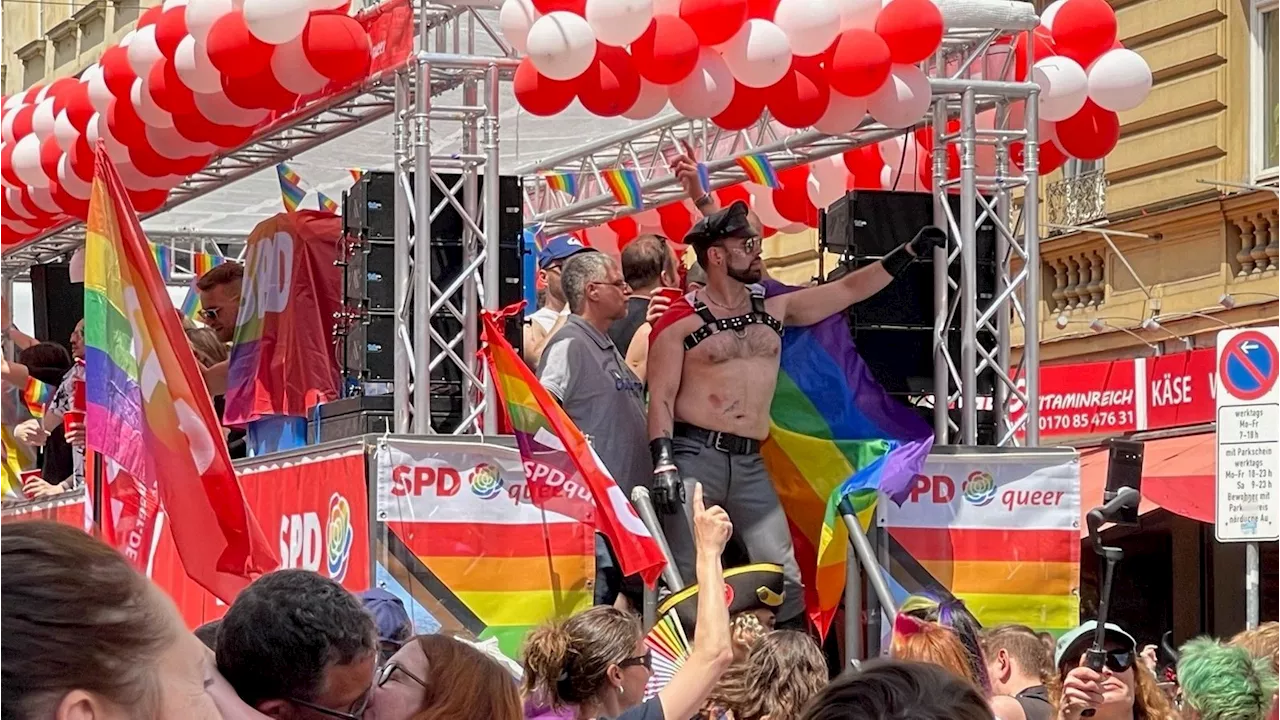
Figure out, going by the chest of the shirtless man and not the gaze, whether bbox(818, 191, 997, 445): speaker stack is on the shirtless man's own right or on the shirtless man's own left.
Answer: on the shirtless man's own left

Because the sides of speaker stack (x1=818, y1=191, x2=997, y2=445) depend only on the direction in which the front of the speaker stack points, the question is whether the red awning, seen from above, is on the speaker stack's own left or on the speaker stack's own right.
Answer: on the speaker stack's own left

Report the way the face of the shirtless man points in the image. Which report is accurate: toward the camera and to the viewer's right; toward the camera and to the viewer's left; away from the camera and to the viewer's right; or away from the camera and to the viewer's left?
toward the camera and to the viewer's right

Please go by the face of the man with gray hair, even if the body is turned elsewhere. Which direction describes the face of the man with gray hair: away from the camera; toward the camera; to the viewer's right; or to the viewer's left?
to the viewer's right

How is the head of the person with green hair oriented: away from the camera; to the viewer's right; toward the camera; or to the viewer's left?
away from the camera
